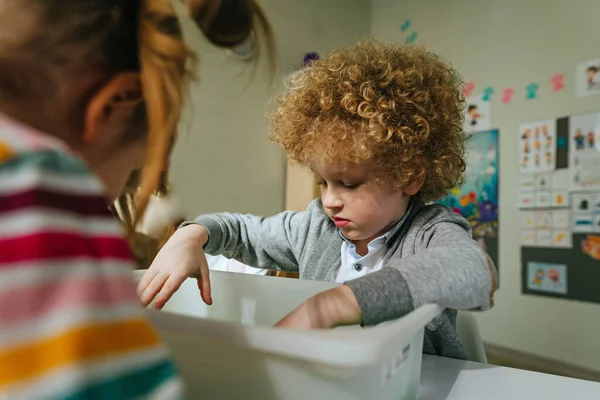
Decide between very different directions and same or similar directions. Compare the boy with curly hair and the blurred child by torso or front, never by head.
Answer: very different directions

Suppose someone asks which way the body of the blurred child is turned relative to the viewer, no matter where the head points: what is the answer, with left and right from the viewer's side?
facing away from the viewer and to the right of the viewer

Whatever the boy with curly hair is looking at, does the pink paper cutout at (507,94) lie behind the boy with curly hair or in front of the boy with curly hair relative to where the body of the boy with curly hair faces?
behind

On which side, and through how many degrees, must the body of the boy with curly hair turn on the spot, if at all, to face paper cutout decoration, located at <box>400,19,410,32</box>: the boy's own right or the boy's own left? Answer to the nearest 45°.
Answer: approximately 135° to the boy's own right

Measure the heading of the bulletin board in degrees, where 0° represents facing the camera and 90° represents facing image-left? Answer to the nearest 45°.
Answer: approximately 45°

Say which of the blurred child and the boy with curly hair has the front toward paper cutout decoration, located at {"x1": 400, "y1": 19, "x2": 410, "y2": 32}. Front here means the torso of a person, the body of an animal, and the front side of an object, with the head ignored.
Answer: the blurred child

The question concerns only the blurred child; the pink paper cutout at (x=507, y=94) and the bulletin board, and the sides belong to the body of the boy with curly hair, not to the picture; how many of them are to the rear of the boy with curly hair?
2

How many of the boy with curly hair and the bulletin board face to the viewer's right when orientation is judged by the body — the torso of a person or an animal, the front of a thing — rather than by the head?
0

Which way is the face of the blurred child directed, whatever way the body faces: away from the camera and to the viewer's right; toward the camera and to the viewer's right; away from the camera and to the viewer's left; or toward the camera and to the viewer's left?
away from the camera and to the viewer's right

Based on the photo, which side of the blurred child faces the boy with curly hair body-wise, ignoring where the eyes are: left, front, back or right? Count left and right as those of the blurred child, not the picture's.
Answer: front

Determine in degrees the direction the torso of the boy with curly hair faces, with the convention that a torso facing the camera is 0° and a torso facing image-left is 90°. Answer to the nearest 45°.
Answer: approximately 45°

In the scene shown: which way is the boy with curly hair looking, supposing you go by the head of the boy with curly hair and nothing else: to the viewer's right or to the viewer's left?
to the viewer's left
